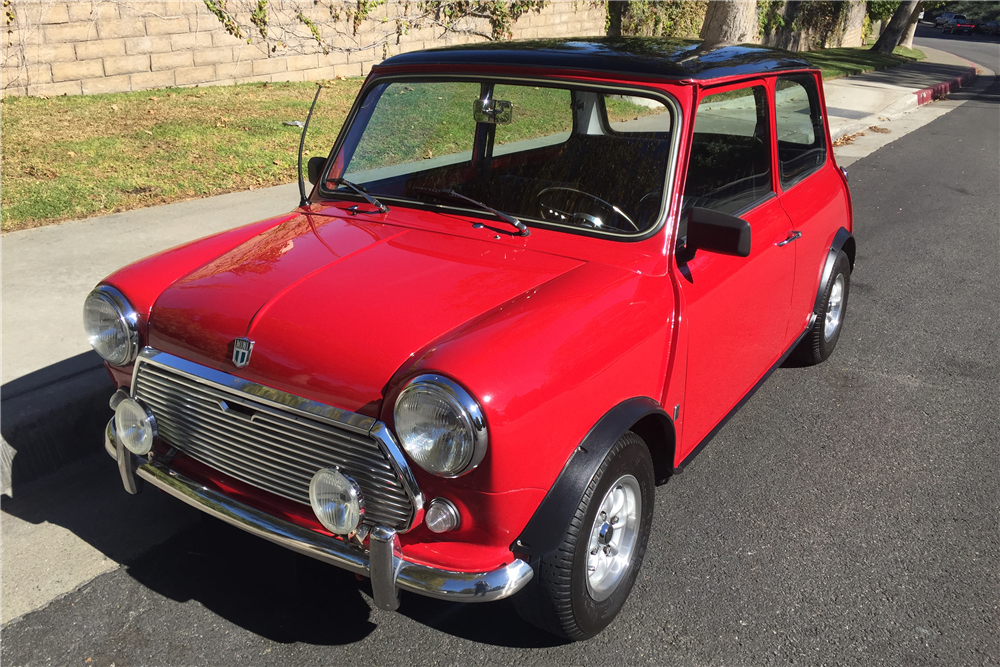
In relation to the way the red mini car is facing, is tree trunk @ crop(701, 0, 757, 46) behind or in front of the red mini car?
behind

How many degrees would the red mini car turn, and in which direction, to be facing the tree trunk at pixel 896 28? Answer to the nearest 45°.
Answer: approximately 180°

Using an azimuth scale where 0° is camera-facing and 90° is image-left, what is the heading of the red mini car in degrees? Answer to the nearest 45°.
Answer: approximately 45°
